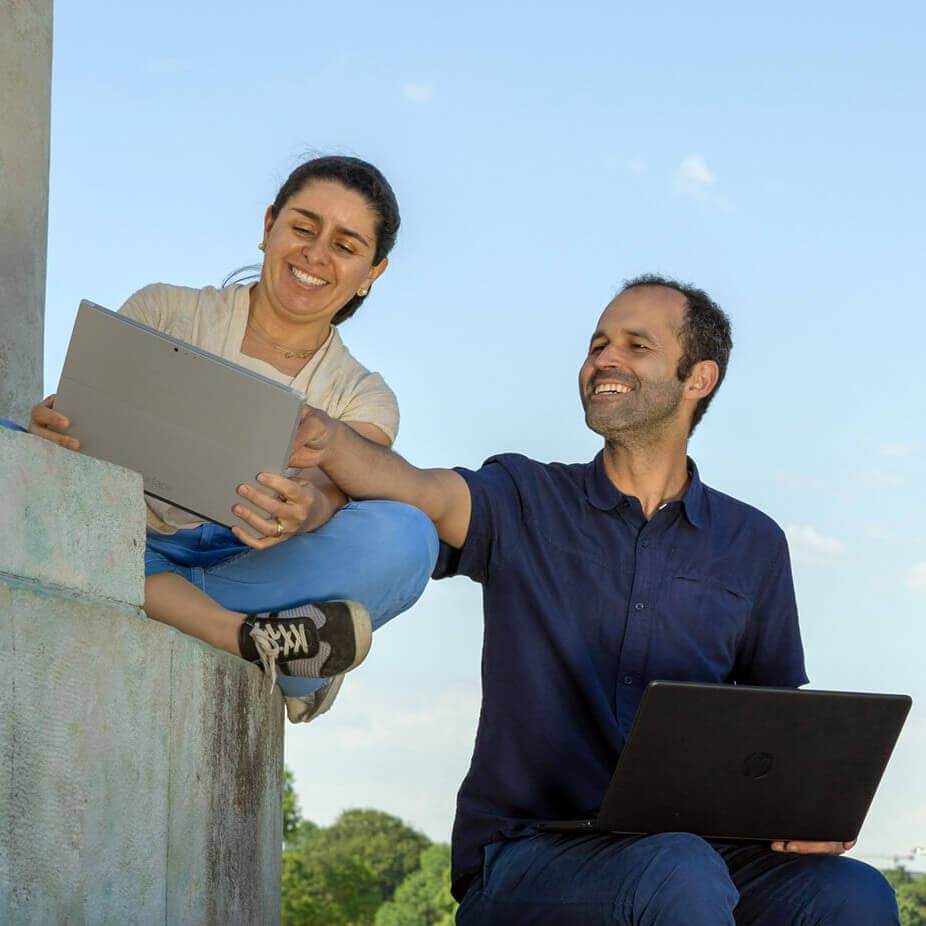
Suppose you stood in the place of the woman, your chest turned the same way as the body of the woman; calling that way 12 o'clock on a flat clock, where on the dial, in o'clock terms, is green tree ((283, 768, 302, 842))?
The green tree is roughly at 6 o'clock from the woman.

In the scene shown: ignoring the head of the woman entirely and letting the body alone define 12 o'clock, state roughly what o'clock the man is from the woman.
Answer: The man is roughly at 9 o'clock from the woman.

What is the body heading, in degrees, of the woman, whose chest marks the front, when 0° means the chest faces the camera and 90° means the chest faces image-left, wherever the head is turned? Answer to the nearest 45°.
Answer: approximately 0°
